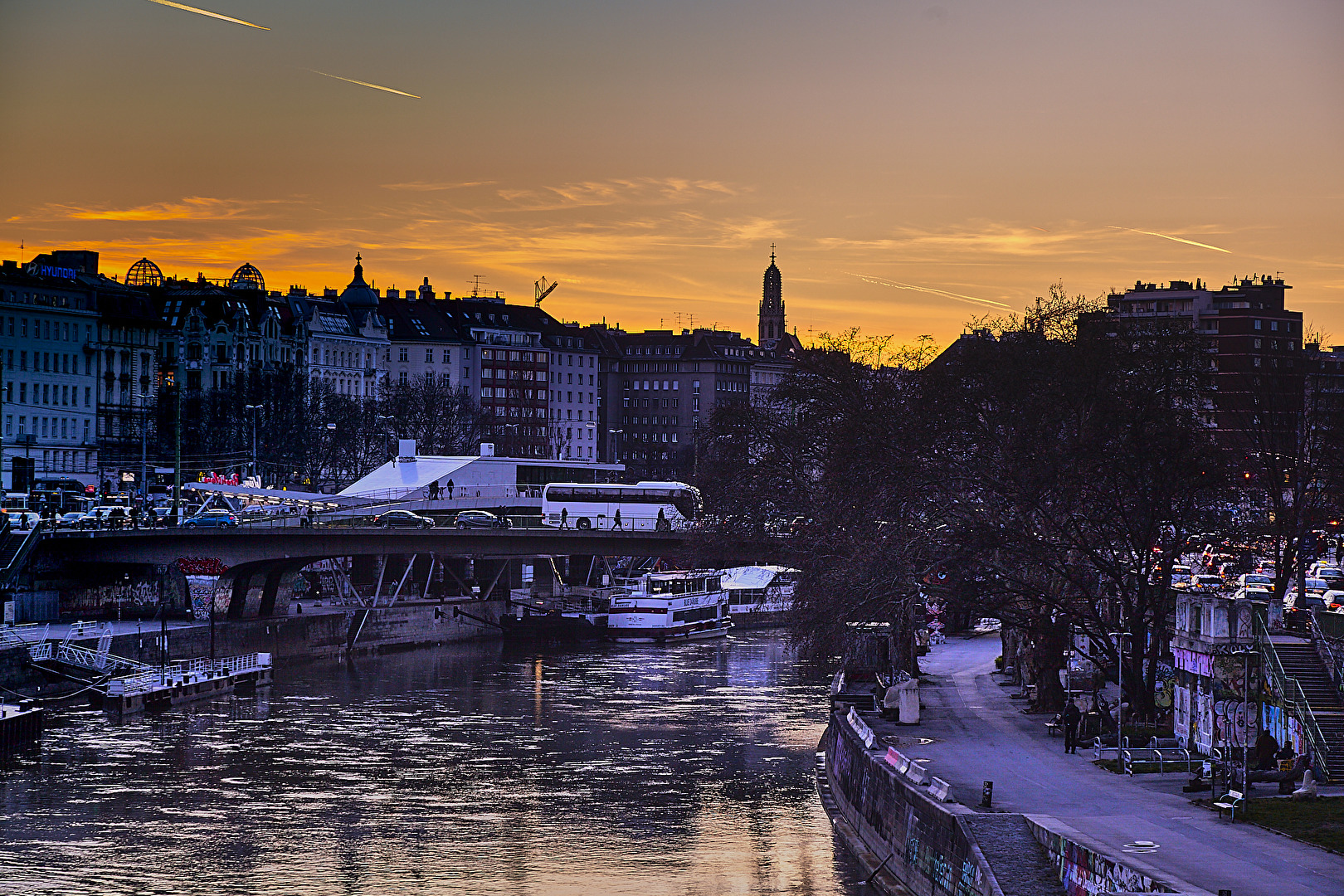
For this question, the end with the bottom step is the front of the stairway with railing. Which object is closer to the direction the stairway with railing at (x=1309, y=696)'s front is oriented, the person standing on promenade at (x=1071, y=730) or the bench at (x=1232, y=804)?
the bench

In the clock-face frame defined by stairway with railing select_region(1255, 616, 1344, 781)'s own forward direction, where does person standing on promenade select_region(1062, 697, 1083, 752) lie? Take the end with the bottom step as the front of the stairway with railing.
The person standing on promenade is roughly at 4 o'clock from the stairway with railing.

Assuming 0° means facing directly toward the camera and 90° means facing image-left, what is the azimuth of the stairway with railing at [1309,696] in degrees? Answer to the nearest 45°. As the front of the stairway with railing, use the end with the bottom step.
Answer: approximately 0°

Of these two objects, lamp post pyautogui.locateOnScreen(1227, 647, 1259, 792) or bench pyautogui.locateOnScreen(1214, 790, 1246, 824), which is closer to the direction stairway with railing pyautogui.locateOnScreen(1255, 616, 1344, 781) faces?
the bench
